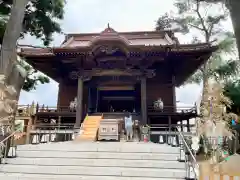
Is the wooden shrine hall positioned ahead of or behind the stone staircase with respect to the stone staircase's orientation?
behind

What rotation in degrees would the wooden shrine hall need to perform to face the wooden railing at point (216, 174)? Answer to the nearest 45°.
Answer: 0° — it already faces it

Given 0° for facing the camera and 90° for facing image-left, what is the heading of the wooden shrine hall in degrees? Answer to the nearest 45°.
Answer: approximately 0°

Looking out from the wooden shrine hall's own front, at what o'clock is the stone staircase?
The stone staircase is roughly at 12 o'clock from the wooden shrine hall.

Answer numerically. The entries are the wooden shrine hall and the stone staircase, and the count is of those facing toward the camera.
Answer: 2

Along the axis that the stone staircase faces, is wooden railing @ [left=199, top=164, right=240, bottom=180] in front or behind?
in front
